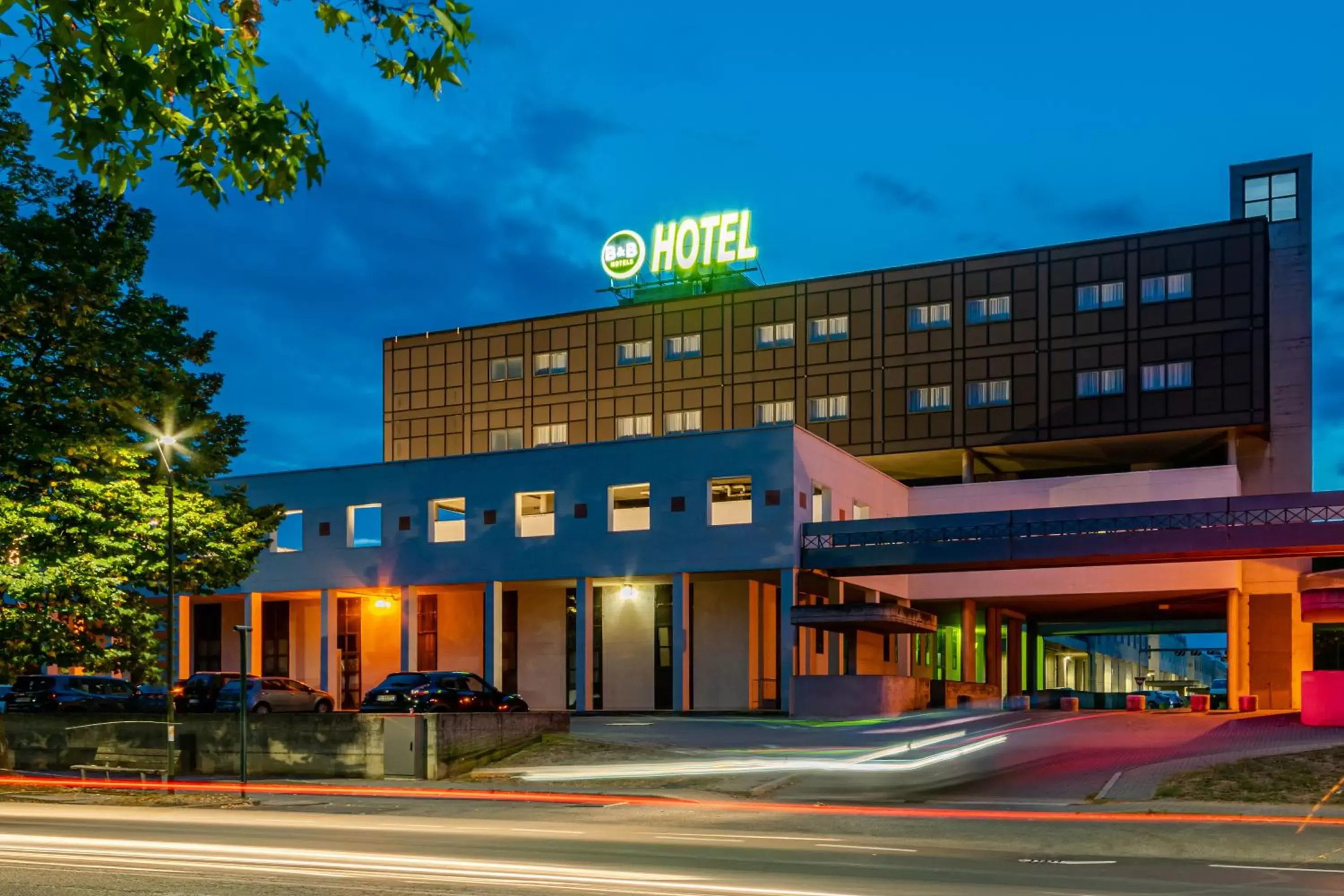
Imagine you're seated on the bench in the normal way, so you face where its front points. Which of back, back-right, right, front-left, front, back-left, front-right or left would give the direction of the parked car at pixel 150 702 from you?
back-right

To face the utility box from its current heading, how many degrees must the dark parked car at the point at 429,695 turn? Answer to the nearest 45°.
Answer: approximately 135° to its right

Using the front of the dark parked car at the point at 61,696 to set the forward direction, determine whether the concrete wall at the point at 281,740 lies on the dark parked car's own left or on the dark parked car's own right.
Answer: on the dark parked car's own right

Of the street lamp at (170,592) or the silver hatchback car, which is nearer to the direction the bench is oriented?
the street lamp
